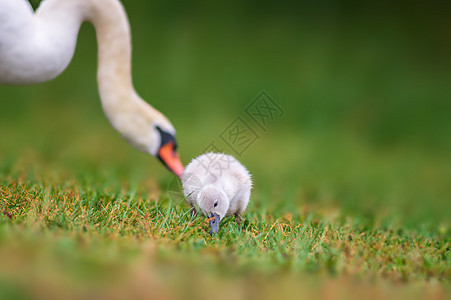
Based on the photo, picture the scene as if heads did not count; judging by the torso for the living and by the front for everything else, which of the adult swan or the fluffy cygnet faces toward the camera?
the fluffy cygnet

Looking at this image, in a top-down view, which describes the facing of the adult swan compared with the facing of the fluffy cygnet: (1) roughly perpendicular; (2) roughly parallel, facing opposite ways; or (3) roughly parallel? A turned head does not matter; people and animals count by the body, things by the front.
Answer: roughly perpendicular

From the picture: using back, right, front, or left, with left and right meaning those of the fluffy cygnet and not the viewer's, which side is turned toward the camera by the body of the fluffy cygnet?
front

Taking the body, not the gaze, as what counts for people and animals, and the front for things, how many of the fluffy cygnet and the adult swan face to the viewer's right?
1

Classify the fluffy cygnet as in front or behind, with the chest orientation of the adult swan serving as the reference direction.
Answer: in front

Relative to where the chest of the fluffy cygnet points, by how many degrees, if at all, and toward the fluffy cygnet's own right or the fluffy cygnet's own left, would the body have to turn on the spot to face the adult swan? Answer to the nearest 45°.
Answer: approximately 90° to the fluffy cygnet's own right

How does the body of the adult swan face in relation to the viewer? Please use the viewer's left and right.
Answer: facing to the right of the viewer
